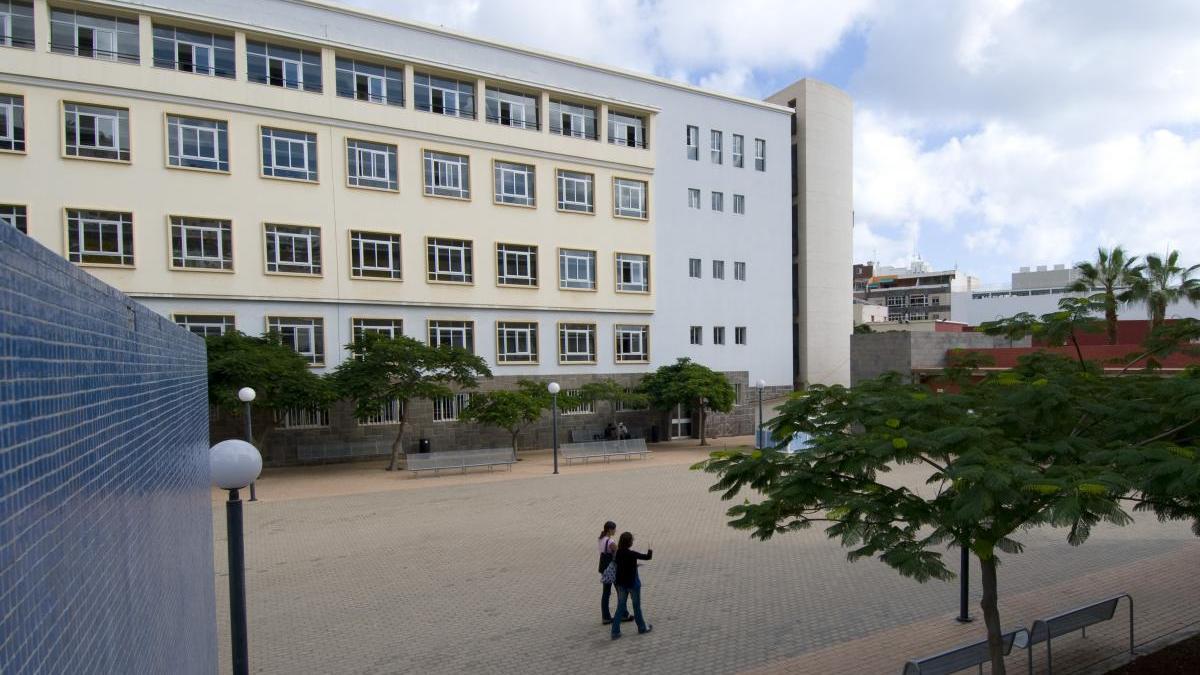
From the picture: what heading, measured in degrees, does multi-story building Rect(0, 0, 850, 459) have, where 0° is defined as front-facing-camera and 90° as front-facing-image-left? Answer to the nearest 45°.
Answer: approximately 315°

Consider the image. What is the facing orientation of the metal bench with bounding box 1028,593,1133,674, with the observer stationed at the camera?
facing away from the viewer and to the left of the viewer

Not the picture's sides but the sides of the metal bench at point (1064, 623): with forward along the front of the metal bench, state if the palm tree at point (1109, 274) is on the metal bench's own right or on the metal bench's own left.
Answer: on the metal bench's own right

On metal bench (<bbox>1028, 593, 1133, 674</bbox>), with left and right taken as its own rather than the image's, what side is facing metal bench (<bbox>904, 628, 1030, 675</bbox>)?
left

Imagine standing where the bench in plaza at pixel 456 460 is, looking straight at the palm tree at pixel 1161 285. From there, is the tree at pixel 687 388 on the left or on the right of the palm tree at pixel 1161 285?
left

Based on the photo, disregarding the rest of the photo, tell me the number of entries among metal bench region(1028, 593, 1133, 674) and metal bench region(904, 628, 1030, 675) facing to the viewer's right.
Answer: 0

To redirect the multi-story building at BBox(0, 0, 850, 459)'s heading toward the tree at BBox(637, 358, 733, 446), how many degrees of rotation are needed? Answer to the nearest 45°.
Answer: approximately 45° to its left

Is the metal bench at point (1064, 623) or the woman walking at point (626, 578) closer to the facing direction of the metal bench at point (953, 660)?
the woman walking

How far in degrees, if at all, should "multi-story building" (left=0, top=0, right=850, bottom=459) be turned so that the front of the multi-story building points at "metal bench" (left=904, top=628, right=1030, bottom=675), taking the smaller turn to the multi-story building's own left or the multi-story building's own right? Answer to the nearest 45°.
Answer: approximately 45° to the multi-story building's own right

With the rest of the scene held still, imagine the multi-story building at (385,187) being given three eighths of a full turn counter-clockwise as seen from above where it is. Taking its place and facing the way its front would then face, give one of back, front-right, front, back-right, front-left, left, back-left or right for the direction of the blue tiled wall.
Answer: back

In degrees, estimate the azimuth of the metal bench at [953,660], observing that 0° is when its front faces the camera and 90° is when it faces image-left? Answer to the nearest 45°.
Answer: approximately 135°

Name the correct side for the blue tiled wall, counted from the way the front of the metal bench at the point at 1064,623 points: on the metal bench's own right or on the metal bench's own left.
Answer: on the metal bench's own left
